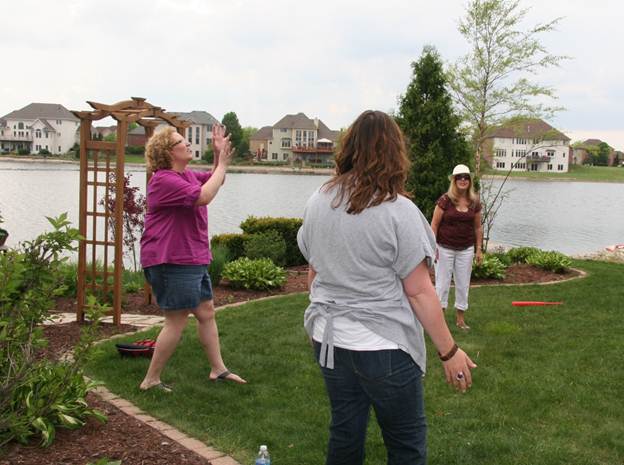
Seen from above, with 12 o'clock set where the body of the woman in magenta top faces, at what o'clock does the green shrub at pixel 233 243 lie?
The green shrub is roughly at 9 o'clock from the woman in magenta top.

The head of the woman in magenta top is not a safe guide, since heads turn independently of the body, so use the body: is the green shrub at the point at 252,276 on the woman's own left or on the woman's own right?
on the woman's own left

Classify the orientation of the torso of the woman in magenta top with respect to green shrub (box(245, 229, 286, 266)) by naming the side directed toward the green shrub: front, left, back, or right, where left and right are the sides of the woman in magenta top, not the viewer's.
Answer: left

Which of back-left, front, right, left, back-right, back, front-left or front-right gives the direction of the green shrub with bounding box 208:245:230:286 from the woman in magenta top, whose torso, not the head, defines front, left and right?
left

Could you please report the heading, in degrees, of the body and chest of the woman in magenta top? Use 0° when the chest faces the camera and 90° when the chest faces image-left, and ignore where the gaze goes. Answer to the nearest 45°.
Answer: approximately 270°

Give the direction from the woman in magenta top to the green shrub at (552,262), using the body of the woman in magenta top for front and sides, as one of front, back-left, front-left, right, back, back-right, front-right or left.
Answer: front-left

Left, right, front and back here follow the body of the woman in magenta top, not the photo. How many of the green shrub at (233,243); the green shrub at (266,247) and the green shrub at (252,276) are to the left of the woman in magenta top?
3

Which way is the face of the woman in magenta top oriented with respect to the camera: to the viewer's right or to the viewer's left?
to the viewer's right

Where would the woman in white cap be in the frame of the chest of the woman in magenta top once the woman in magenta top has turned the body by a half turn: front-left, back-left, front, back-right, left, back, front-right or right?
back-right

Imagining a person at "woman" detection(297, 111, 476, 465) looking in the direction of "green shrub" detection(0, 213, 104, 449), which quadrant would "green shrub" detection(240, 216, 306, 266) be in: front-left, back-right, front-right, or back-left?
front-right

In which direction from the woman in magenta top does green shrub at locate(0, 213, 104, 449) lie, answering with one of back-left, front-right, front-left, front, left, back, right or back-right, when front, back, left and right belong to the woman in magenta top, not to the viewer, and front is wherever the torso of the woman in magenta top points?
back-right
